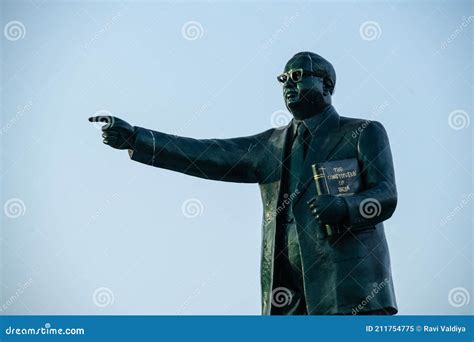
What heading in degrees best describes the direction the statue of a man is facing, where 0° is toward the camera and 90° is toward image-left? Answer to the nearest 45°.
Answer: approximately 45°
